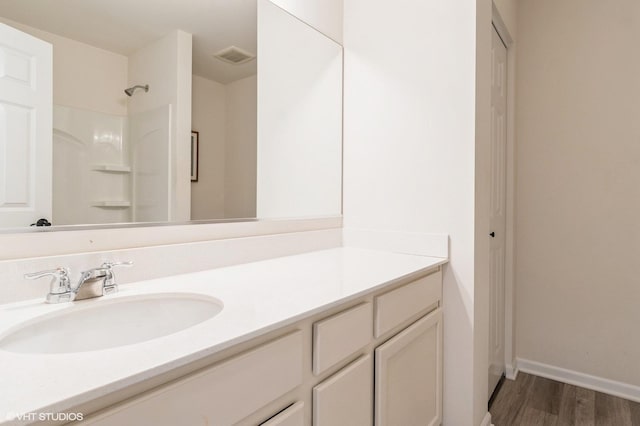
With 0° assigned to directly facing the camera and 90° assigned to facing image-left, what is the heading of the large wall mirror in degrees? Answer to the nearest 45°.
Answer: approximately 315°

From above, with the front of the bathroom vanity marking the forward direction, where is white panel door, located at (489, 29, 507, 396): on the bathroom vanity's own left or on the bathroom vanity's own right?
on the bathroom vanity's own left

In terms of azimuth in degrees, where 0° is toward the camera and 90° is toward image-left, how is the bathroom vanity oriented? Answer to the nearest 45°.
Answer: approximately 315°

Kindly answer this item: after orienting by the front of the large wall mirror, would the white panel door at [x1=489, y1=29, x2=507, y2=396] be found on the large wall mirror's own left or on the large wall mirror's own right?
on the large wall mirror's own left
